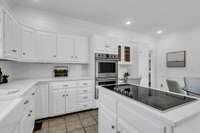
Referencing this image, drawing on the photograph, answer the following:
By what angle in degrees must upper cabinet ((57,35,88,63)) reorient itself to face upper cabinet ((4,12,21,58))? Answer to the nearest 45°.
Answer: approximately 45° to its right

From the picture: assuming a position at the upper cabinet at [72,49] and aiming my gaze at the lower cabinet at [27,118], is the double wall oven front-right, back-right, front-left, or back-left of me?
back-left

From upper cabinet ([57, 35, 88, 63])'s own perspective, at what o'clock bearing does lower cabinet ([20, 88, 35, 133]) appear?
The lower cabinet is roughly at 1 o'clock from the upper cabinet.

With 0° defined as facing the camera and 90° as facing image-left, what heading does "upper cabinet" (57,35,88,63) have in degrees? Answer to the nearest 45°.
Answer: approximately 0°

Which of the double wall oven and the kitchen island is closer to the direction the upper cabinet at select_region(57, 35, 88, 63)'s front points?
the kitchen island

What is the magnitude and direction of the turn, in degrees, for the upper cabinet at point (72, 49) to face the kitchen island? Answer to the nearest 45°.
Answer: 0° — it already faces it

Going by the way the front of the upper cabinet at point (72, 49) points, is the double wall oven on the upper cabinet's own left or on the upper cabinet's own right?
on the upper cabinet's own left
